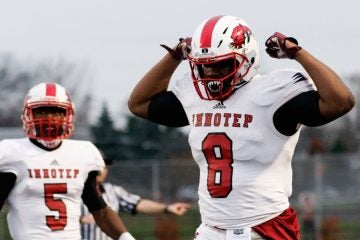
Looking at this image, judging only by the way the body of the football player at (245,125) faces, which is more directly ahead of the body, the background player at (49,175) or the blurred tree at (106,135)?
the background player

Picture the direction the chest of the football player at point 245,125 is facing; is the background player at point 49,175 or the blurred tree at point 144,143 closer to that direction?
the background player

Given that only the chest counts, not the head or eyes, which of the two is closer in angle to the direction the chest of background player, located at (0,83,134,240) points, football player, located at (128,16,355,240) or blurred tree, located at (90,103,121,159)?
the football player

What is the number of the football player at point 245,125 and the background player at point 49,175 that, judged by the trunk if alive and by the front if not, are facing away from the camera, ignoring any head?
0

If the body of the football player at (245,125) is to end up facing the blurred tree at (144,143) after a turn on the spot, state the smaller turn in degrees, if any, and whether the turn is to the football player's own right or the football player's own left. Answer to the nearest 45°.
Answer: approximately 135° to the football player's own right

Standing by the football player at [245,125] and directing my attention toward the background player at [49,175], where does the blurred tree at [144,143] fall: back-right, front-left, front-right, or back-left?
front-right

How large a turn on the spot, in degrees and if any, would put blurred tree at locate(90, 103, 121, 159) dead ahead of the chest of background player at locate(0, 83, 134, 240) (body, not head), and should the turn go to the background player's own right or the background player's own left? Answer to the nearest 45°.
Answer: approximately 180°

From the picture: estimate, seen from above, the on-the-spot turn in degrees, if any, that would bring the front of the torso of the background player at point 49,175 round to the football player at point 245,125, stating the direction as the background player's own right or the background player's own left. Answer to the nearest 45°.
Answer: approximately 45° to the background player's own left

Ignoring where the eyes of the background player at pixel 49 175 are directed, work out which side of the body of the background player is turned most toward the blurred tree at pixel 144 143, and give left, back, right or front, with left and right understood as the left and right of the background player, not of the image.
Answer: back

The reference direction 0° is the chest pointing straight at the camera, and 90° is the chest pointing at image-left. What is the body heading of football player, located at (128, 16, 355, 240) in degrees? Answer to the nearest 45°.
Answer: approximately 45°

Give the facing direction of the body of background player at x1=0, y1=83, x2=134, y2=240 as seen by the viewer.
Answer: toward the camera

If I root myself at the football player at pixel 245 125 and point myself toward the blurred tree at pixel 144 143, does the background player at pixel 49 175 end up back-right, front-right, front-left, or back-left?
front-left
